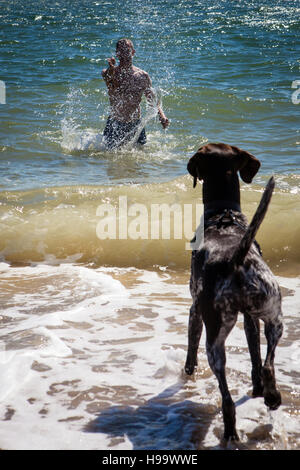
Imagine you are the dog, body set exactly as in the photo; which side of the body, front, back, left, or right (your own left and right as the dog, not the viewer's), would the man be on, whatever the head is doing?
front

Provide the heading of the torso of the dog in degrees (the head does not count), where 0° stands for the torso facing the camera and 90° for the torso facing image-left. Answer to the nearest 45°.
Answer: approximately 180°

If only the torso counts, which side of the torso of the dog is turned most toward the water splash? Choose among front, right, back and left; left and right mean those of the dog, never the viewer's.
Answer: front
